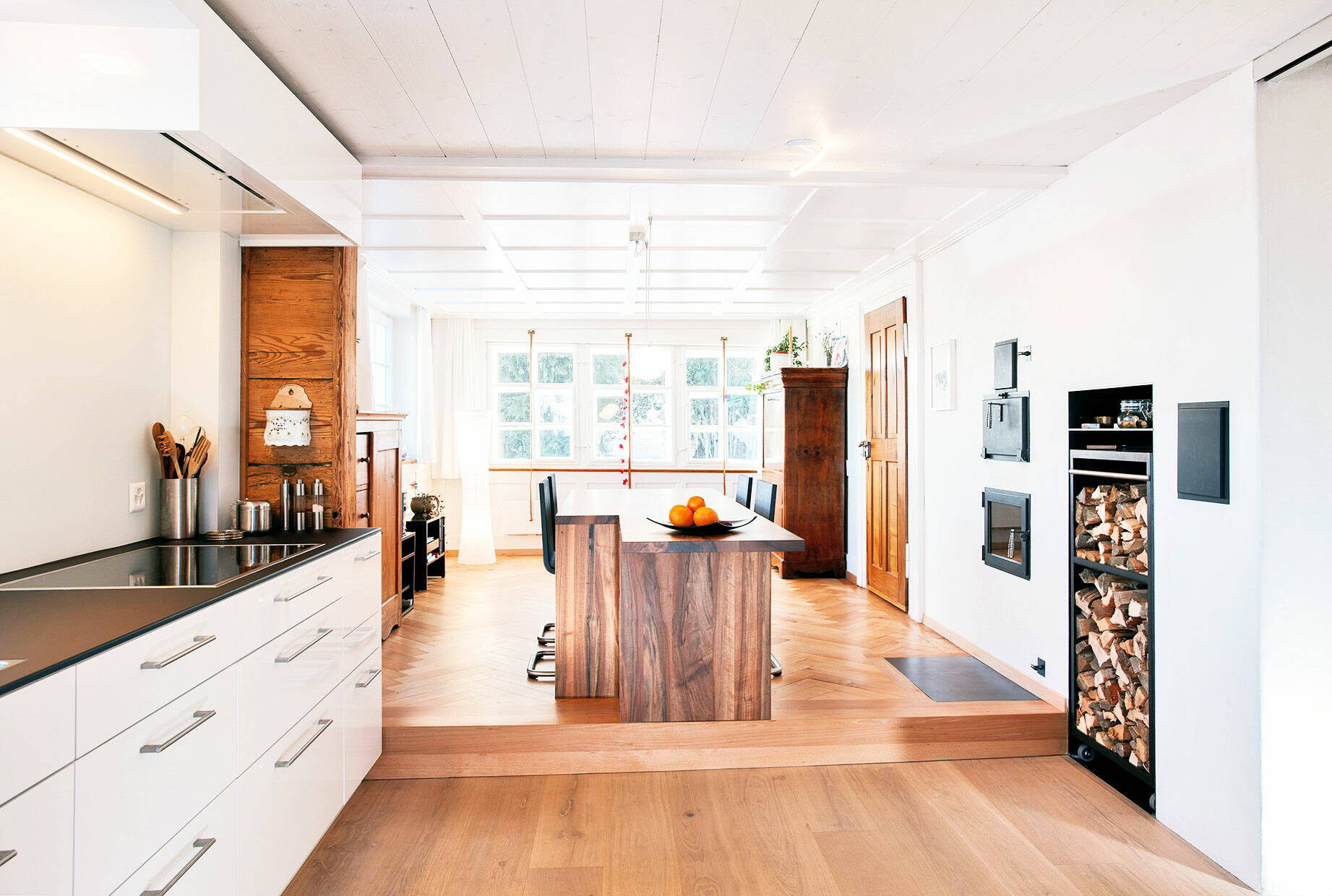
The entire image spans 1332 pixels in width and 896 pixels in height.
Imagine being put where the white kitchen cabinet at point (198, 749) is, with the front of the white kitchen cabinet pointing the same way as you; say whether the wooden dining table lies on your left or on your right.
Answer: on your left

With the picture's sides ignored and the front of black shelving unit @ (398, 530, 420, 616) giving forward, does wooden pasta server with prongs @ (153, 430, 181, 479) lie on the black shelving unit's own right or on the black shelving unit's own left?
on the black shelving unit's own right

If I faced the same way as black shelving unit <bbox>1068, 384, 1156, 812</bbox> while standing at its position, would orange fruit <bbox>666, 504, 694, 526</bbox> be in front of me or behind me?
in front

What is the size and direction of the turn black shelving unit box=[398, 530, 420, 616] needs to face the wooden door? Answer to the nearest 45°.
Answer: approximately 45° to its left

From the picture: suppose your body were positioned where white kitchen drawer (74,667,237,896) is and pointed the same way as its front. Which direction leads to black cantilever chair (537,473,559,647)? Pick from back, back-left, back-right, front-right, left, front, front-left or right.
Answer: left

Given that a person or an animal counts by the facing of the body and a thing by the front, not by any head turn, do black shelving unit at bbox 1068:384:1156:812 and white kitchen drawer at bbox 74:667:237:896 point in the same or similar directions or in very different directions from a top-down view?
very different directions

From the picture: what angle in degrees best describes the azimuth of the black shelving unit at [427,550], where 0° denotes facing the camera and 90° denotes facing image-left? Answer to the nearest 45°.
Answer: approximately 315°

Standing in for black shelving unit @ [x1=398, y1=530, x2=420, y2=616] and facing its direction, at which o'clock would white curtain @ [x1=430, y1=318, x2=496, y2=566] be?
The white curtain is roughly at 8 o'clock from the black shelving unit.

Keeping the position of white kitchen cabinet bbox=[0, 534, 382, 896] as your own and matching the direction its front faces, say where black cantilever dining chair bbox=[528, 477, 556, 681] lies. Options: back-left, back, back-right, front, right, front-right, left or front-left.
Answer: left

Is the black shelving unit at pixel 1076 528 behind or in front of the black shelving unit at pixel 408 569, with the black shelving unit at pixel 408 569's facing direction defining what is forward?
in front

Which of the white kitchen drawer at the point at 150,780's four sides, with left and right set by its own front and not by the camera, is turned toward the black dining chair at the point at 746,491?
left

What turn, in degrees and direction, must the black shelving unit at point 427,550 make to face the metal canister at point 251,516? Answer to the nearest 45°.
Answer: approximately 45° to its right

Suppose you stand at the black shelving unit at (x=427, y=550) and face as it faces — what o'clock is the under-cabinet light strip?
The under-cabinet light strip is roughly at 2 o'clock from the black shelving unit.
